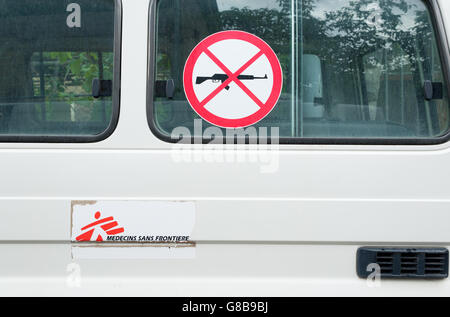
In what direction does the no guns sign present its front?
toward the camera

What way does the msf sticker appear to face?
toward the camera

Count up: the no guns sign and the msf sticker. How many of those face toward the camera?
2

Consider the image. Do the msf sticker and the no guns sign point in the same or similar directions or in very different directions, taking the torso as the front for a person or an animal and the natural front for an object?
same or similar directions
